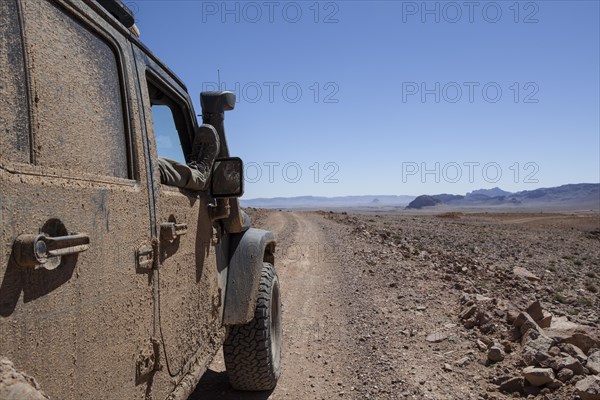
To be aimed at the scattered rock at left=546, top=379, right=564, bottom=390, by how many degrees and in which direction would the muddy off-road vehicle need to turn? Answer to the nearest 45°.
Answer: approximately 45° to its right

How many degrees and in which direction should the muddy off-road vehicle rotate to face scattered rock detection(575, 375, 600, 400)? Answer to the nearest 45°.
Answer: approximately 45° to its right

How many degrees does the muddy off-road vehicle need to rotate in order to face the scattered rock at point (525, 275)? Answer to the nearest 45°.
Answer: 0° — it already faces it

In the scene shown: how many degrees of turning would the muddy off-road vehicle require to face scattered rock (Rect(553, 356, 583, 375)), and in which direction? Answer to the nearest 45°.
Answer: approximately 45° to its right

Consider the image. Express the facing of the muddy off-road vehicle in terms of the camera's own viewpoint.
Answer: facing away from the viewer and to the right of the viewer
